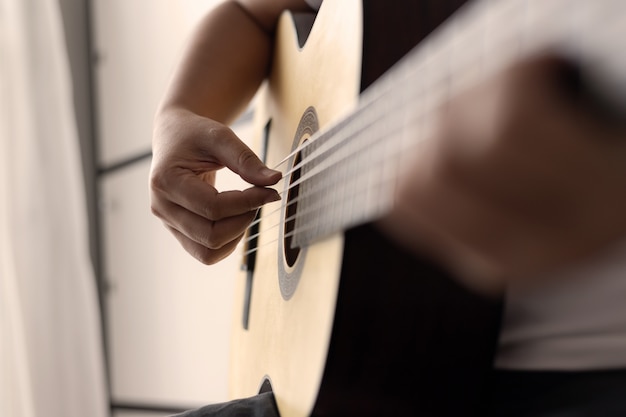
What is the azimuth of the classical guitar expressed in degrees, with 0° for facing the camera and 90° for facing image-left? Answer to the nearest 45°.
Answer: approximately 90°
